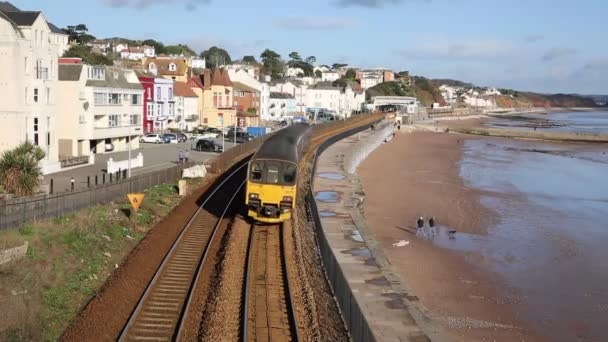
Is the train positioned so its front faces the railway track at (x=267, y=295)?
yes

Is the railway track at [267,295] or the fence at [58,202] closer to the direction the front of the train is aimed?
the railway track

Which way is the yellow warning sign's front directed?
toward the camera

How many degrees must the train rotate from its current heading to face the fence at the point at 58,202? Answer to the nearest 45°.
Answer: approximately 90° to its right

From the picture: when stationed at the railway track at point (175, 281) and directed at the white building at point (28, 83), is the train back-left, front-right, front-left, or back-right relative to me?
front-right

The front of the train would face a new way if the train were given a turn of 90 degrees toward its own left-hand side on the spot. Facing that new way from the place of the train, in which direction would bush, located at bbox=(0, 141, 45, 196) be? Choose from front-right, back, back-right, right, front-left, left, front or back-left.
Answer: back

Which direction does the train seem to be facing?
toward the camera

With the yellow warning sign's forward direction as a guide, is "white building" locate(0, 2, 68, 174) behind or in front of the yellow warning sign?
behind

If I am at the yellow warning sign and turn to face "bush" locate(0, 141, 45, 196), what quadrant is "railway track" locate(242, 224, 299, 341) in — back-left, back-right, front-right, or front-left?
back-left

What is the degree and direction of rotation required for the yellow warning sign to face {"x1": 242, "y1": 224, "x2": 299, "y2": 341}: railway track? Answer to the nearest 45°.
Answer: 0° — it already faces it

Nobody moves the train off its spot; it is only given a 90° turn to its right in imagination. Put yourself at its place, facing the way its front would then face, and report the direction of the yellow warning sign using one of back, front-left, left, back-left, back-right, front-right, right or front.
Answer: front
